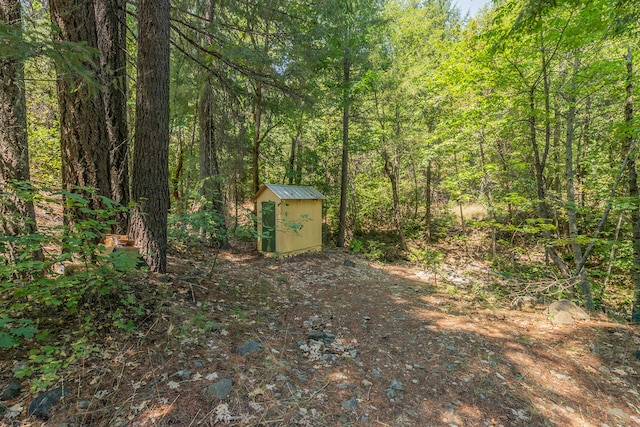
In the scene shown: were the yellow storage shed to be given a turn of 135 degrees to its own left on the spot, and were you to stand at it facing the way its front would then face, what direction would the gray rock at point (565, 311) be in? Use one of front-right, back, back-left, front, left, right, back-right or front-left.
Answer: front-right

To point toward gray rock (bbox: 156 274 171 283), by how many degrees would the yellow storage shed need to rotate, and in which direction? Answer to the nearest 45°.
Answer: approximately 45° to its left

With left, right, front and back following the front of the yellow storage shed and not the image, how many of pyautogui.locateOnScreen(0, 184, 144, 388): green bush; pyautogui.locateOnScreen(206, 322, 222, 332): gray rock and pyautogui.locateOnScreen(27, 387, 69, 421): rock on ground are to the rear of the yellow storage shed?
0

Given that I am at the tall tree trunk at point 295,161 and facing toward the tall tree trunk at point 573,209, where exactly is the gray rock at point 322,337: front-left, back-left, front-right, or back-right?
front-right

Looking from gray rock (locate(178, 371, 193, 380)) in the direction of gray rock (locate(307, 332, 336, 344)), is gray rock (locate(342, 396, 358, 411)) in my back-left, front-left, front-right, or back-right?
front-right

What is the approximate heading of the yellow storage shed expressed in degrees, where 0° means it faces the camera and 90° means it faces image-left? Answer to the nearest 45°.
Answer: approximately 45°

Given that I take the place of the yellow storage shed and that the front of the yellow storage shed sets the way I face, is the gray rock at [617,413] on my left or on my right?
on my left

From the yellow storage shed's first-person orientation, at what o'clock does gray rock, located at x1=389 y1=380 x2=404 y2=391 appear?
The gray rock is roughly at 10 o'clock from the yellow storage shed.

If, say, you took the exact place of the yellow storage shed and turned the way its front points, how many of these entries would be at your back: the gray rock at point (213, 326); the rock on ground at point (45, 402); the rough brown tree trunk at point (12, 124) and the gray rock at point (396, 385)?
0

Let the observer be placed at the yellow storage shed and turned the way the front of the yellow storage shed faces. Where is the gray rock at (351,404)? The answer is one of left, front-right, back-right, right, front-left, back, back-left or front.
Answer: front-left

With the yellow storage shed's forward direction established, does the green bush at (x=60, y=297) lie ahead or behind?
ahead

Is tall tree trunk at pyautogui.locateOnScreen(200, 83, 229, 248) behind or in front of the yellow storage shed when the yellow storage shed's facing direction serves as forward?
in front

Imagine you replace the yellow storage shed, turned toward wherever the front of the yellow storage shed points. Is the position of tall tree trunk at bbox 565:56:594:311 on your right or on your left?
on your left

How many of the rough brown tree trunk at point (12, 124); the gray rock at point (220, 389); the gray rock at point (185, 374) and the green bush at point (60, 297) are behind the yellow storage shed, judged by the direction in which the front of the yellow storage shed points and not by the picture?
0
